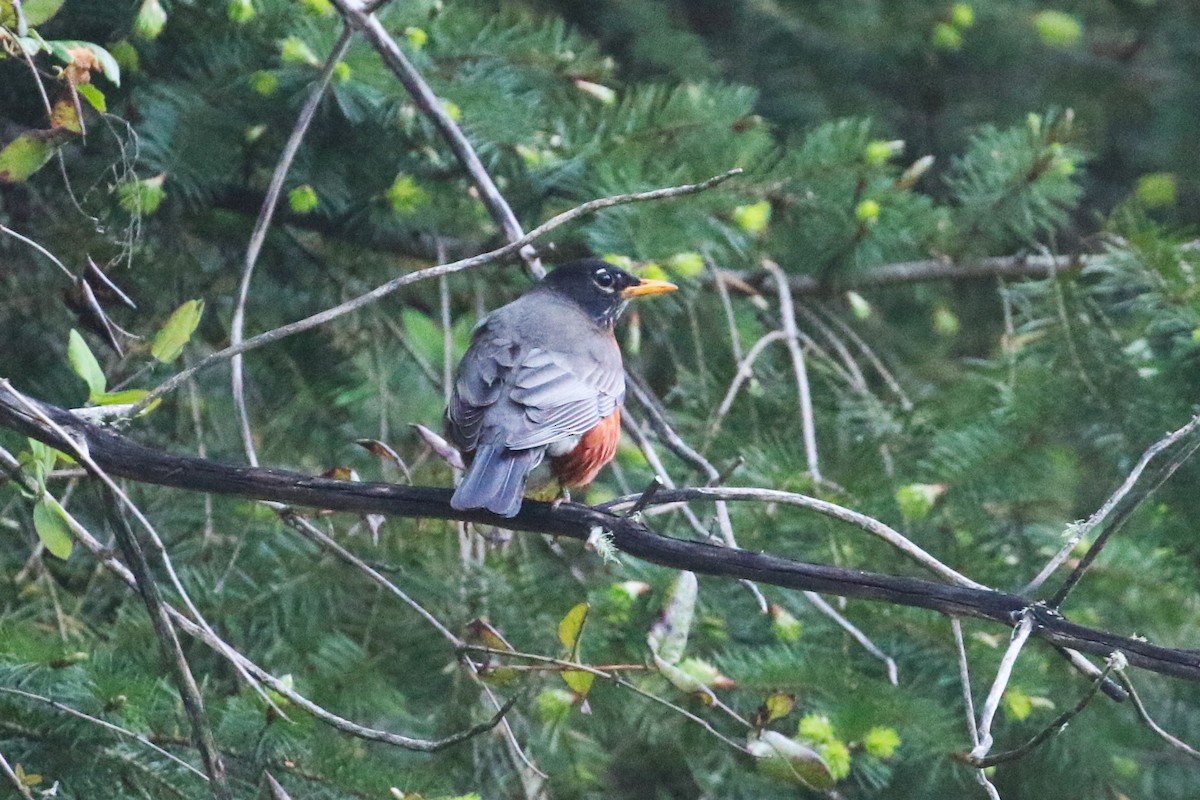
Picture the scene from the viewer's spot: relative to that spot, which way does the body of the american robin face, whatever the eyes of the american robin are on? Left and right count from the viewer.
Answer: facing away from the viewer and to the right of the viewer

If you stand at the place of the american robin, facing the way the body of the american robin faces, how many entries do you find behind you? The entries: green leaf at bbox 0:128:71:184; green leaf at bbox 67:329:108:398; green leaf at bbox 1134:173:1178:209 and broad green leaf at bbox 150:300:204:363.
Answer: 3

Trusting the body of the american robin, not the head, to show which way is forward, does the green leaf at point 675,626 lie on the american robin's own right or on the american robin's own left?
on the american robin's own right

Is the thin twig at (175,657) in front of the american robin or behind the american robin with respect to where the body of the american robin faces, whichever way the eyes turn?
behind

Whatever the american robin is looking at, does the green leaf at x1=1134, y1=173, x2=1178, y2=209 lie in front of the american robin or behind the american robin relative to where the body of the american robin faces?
in front

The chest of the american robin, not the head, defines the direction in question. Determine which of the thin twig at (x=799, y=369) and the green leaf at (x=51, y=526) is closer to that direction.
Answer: the thin twig

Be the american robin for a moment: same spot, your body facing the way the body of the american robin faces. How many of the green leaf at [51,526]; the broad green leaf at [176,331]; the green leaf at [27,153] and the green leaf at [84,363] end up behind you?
4

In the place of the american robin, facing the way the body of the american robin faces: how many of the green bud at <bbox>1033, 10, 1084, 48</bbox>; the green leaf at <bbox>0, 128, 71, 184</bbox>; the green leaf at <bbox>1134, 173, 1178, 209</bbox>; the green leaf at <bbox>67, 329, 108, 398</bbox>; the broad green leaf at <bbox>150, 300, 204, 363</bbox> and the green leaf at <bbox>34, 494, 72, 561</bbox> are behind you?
4

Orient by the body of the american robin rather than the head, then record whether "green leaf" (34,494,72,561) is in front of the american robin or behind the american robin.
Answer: behind
